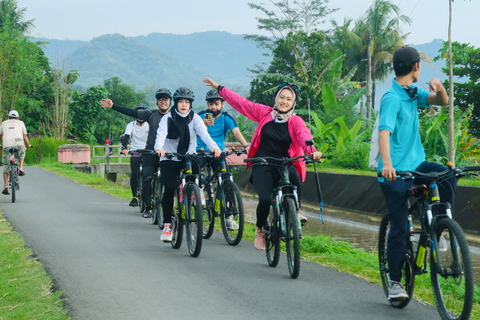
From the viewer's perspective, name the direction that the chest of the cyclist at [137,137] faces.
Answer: toward the camera

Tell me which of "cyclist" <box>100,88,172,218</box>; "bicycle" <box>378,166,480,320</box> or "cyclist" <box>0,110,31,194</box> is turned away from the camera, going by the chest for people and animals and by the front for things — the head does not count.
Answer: "cyclist" <box>0,110,31,194</box>

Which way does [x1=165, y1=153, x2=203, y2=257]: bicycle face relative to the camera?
toward the camera

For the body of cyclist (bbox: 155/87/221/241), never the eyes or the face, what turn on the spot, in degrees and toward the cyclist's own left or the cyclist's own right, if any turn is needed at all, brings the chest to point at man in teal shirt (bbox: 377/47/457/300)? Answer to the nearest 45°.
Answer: approximately 45° to the cyclist's own left

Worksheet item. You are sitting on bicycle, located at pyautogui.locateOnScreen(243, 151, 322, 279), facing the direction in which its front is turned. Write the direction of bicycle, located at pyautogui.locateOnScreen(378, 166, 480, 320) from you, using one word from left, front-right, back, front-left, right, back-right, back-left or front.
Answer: front-left

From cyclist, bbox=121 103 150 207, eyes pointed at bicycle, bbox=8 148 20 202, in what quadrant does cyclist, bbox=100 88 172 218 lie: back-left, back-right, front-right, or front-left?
back-left

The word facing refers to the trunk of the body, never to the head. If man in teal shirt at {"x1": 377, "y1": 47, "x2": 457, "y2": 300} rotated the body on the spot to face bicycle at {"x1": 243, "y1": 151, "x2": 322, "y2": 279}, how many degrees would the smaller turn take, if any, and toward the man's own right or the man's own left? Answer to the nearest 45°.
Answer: approximately 180°

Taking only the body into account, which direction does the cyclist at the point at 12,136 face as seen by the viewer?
away from the camera

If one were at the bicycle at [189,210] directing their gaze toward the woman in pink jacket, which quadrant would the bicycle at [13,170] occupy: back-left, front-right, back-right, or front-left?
back-left

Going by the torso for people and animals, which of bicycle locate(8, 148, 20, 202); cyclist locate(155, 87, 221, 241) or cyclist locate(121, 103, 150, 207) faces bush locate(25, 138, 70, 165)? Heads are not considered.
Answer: the bicycle

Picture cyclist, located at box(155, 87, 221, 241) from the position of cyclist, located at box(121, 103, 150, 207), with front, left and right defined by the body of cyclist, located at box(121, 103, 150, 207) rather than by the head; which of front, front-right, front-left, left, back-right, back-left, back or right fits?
front

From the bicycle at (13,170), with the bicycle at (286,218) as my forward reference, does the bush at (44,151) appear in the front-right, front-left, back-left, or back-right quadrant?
back-left

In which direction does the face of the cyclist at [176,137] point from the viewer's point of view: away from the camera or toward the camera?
toward the camera

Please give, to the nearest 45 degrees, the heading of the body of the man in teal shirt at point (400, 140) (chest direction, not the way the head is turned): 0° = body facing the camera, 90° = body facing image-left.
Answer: approximately 315°

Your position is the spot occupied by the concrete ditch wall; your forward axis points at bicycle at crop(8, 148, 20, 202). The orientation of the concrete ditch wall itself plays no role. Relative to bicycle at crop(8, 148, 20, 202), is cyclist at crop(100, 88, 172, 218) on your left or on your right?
left

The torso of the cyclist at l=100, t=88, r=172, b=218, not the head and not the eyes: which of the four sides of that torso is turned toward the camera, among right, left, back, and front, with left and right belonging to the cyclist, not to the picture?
front

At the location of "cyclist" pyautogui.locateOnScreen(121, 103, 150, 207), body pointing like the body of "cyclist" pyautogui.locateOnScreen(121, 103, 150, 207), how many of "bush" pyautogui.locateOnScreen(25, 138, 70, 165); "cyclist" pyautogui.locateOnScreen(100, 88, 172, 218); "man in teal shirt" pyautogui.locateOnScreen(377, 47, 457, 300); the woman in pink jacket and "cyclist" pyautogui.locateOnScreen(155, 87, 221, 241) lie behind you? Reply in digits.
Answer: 1

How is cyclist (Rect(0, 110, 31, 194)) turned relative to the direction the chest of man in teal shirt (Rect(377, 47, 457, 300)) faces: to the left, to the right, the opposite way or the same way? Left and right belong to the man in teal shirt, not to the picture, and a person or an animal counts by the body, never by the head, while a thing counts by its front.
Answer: the opposite way
